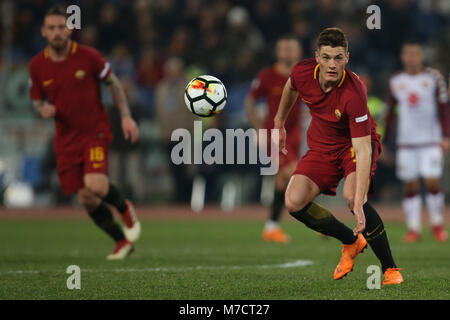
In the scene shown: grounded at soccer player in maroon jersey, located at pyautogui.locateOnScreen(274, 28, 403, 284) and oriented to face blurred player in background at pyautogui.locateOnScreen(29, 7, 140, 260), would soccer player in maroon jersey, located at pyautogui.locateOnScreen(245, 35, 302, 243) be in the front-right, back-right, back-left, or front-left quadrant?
front-right

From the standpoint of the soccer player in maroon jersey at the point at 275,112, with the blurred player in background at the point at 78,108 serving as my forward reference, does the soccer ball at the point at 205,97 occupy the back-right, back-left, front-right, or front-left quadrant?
front-left

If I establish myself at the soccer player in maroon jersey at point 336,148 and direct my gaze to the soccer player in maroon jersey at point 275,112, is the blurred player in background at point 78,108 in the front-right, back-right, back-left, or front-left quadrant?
front-left

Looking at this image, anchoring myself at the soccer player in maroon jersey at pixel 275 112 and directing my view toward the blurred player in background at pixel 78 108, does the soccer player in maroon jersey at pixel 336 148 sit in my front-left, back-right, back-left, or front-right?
front-left

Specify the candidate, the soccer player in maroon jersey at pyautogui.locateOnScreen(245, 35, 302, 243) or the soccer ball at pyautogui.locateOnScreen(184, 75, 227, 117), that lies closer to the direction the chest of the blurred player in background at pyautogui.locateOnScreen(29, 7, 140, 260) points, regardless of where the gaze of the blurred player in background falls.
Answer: the soccer ball

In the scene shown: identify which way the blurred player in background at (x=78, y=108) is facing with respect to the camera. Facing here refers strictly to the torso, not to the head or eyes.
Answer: toward the camera

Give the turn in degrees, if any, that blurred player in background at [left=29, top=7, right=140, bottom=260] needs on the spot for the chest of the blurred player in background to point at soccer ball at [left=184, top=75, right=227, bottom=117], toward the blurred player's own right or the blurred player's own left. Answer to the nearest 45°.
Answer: approximately 45° to the blurred player's own left

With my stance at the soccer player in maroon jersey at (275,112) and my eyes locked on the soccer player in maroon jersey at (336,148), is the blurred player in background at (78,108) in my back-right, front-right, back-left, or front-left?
front-right

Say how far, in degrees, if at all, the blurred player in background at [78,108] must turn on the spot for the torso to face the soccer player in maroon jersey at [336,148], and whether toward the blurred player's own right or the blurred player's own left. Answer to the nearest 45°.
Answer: approximately 45° to the blurred player's own left

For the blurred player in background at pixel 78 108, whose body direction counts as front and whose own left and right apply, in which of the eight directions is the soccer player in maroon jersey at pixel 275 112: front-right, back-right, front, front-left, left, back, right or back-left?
back-left
